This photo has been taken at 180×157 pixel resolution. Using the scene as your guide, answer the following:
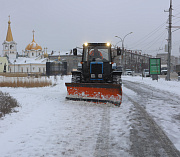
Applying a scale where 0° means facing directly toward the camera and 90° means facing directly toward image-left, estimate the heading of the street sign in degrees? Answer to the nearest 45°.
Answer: approximately 0°
